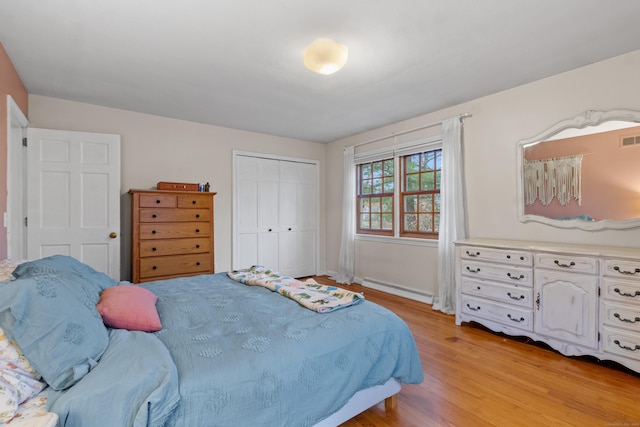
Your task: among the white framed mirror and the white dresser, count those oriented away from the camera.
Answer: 0

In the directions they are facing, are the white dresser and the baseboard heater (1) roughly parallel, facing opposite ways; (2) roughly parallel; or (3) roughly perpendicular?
roughly parallel

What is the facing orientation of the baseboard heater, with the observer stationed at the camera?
facing the viewer and to the left of the viewer

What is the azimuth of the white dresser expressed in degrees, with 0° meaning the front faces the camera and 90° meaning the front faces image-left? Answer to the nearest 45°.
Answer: approximately 45°

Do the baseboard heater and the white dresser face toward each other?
no

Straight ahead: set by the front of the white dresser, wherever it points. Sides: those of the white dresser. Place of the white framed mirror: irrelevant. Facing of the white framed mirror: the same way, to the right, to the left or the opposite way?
the same way

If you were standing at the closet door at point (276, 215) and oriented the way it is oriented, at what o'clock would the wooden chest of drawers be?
The wooden chest of drawers is roughly at 3 o'clock from the closet door.

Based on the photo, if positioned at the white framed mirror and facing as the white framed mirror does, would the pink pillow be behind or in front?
in front

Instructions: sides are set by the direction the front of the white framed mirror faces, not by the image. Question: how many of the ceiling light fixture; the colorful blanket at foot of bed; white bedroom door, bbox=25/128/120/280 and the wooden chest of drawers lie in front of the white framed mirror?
4

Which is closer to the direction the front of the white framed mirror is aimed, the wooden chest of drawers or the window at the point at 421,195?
the wooden chest of drawers

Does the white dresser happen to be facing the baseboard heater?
no

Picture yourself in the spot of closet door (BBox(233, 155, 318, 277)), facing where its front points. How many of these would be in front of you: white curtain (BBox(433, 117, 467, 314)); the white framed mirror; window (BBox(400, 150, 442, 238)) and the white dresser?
4

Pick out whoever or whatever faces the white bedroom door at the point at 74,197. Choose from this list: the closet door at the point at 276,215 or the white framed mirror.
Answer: the white framed mirror

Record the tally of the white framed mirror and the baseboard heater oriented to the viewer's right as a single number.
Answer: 0

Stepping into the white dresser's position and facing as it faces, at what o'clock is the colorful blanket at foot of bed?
The colorful blanket at foot of bed is roughly at 12 o'clock from the white dresser.

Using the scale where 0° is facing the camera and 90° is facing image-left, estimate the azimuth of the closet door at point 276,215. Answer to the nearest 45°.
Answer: approximately 315°
